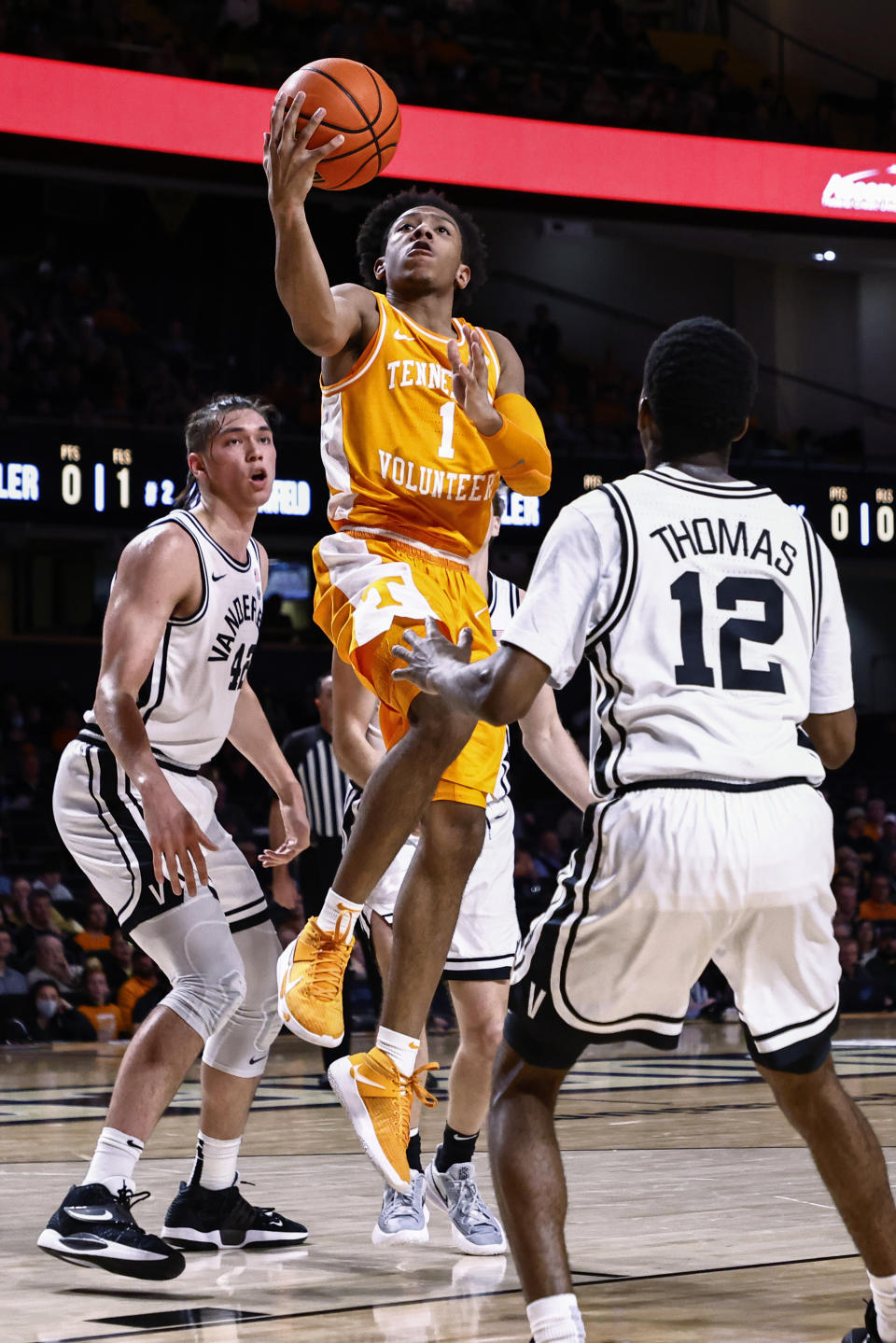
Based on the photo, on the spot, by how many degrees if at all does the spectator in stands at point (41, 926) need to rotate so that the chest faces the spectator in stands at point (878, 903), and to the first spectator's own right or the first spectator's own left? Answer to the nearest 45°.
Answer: approximately 90° to the first spectator's own left

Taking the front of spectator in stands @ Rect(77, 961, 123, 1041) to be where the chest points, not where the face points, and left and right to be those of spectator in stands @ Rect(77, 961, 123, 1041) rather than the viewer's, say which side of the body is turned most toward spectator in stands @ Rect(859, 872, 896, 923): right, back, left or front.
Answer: left

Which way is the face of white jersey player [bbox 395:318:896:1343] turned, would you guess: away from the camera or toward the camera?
away from the camera
